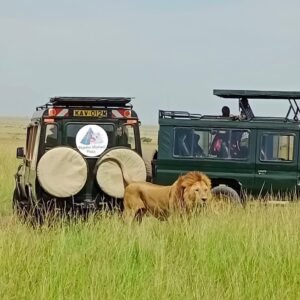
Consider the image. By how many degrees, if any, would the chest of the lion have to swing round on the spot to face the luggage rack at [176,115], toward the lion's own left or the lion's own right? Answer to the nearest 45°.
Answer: approximately 90° to the lion's own left

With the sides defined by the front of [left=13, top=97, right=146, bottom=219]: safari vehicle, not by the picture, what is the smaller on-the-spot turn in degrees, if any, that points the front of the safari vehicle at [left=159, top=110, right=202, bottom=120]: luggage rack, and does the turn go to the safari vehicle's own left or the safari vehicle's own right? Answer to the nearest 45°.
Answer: approximately 45° to the safari vehicle's own right

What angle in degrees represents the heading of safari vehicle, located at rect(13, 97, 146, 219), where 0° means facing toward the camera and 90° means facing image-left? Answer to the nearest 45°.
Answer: approximately 180°

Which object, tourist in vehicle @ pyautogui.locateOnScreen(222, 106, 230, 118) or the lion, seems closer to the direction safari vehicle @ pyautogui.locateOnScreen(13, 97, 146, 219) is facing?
the tourist in vehicle

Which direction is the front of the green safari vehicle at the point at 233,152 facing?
to the viewer's right

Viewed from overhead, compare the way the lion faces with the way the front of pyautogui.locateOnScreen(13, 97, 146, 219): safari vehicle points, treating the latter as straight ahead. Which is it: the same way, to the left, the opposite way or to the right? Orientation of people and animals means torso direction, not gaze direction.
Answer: to the right

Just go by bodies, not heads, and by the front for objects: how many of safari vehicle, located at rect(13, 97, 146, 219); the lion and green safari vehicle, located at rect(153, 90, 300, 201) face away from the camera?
1

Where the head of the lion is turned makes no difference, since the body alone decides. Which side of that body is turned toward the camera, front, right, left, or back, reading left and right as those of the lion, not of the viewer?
right

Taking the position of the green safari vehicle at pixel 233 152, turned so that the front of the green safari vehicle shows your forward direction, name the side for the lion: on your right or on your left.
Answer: on your right

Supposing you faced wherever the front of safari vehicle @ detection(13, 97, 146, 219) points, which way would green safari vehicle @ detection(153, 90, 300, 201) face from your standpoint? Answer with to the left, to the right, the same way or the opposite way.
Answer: to the right

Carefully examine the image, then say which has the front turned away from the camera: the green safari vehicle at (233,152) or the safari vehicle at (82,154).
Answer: the safari vehicle
